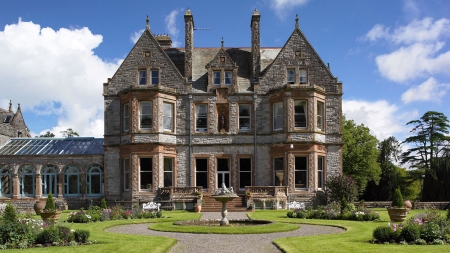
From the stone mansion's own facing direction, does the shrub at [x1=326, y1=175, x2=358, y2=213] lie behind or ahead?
ahead

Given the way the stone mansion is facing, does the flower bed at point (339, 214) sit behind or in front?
in front

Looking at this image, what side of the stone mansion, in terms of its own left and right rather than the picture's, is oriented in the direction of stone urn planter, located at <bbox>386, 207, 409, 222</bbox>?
front

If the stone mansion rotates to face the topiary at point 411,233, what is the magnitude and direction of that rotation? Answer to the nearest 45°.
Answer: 0° — it already faces it

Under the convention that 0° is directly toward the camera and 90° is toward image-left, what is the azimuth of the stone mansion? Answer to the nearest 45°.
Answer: approximately 0°

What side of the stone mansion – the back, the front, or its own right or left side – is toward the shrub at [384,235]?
front
